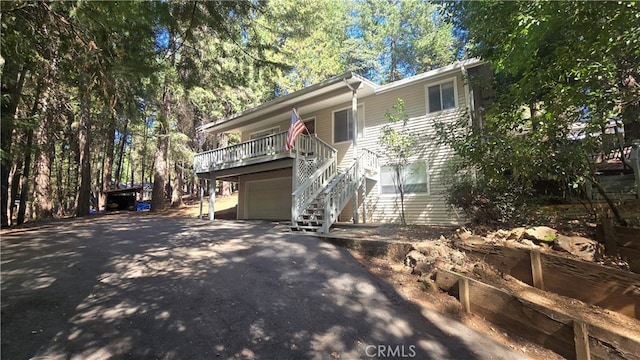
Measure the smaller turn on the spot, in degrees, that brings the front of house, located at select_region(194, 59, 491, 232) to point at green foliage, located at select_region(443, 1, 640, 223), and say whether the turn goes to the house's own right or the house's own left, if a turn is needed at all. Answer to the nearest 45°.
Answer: approximately 90° to the house's own left

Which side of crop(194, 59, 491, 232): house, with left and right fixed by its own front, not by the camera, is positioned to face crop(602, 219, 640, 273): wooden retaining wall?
left

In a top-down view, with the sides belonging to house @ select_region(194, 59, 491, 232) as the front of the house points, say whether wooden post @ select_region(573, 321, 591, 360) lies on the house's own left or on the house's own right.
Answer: on the house's own left

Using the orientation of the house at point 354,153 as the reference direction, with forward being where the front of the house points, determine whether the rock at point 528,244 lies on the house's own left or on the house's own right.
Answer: on the house's own left

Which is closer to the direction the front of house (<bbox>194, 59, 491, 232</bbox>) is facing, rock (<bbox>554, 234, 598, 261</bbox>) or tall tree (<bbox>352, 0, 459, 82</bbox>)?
the rock

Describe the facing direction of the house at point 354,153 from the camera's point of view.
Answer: facing the viewer and to the left of the viewer

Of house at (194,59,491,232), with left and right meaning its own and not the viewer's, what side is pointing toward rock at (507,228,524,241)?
left

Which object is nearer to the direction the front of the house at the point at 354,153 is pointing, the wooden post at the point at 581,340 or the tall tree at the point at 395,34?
the wooden post

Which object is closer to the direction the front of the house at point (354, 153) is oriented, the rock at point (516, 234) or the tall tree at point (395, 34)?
the rock

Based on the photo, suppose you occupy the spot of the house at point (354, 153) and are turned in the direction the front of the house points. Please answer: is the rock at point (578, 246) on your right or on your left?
on your left
